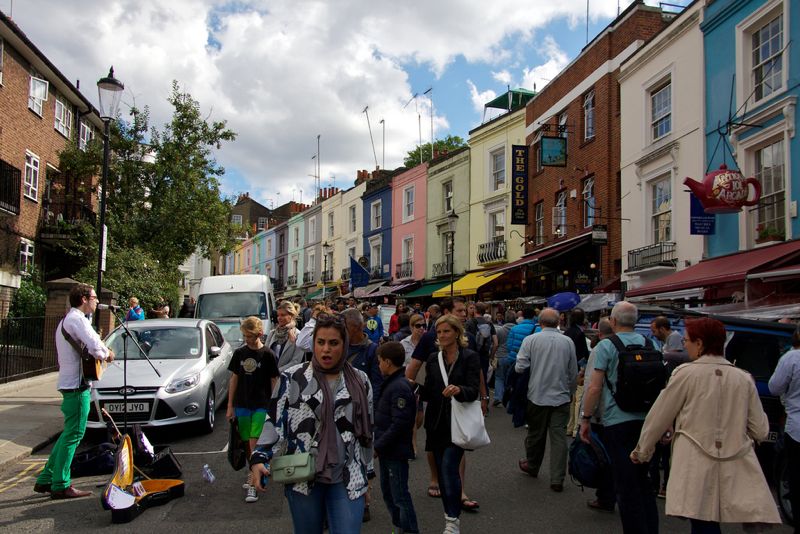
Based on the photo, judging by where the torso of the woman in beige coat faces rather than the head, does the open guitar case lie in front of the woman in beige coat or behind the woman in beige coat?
in front

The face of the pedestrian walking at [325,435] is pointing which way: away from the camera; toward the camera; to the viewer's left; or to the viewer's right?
toward the camera

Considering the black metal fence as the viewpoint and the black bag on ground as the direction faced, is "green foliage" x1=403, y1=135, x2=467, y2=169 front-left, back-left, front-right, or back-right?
back-left

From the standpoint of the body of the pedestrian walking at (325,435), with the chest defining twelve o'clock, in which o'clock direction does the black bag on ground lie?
The black bag on ground is roughly at 5 o'clock from the pedestrian walking.

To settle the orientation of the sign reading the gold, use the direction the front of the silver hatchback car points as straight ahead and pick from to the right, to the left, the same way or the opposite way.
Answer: the same way

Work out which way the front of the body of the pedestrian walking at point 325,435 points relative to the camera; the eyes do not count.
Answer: toward the camera

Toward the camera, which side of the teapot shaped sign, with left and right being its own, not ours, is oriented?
front

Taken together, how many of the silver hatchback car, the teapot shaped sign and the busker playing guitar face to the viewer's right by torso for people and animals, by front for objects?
1

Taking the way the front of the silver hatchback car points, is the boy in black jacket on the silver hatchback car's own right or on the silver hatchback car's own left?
on the silver hatchback car's own left

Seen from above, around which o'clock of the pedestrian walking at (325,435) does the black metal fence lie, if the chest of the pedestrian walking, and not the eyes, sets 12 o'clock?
The black metal fence is roughly at 5 o'clock from the pedestrian walking.

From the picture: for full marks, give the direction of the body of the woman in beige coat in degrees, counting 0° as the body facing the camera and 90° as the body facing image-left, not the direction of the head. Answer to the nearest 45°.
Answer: approximately 135°

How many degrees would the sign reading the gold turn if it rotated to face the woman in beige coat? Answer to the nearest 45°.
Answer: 0° — it already faces them

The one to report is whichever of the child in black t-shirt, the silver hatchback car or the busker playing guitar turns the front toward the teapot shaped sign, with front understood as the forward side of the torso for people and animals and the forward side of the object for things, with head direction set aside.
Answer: the busker playing guitar

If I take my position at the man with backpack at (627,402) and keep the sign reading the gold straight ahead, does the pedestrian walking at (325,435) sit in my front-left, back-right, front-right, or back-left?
back-left

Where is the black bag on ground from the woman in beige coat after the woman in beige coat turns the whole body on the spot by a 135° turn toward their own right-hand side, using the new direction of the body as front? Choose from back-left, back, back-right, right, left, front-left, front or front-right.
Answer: back

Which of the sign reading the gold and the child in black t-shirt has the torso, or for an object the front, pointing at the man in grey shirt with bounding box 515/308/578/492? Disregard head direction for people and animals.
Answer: the sign reading the gold

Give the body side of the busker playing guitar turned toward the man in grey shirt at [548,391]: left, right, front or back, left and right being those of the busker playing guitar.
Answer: front

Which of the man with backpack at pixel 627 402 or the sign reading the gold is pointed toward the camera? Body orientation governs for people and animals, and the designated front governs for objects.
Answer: the sign reading the gold

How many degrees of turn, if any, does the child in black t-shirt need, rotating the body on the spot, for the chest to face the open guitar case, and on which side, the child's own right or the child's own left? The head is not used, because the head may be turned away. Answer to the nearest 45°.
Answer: approximately 90° to the child's own right

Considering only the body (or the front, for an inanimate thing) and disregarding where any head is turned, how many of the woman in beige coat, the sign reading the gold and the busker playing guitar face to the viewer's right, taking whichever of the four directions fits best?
1
